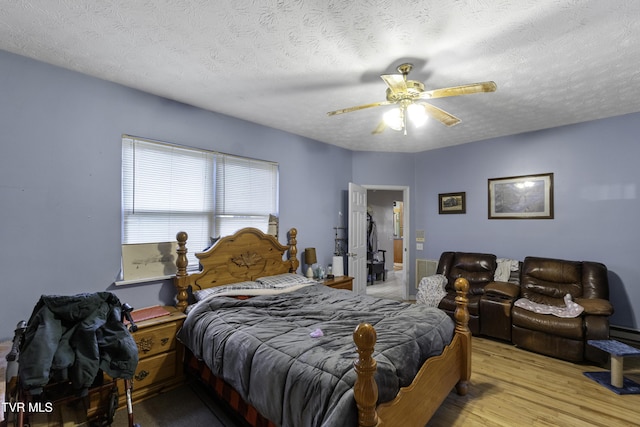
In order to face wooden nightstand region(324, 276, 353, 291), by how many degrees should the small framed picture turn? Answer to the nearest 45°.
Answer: approximately 45° to its right

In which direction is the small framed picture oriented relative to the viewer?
toward the camera

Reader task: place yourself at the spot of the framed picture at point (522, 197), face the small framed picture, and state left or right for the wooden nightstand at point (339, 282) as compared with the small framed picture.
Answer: left

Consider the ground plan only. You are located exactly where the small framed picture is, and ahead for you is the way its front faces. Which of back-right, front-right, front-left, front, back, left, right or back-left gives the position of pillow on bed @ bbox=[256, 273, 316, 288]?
front-right

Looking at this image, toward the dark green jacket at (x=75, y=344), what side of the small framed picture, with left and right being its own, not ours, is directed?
front

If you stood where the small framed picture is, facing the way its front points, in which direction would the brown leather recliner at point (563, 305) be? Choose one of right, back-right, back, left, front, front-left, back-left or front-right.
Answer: front-left

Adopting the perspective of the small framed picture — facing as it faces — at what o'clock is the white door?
The white door is roughly at 2 o'clock from the small framed picture.

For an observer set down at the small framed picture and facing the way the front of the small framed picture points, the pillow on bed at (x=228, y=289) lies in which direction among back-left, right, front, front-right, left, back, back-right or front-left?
front-right

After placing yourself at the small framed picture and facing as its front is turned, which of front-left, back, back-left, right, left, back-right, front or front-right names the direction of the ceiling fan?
front

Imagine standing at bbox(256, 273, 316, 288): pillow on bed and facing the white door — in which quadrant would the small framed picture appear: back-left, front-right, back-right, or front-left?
front-right

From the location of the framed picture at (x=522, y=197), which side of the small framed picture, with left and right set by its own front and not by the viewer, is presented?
left

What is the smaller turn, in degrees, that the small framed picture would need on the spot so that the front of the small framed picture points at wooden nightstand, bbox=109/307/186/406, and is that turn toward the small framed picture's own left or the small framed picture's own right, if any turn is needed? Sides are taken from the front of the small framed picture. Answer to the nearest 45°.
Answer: approximately 45° to the small framed picture's own right
